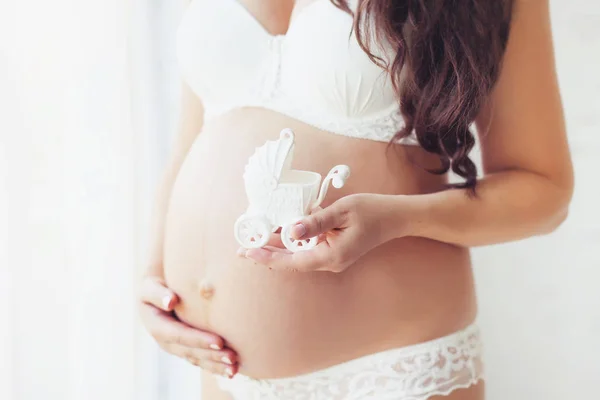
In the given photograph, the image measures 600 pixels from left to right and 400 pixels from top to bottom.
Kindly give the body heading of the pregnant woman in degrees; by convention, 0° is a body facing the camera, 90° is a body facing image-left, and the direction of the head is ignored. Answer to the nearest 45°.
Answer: approximately 45°
